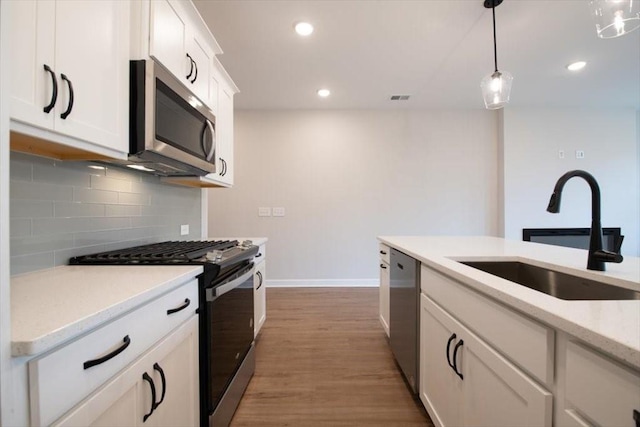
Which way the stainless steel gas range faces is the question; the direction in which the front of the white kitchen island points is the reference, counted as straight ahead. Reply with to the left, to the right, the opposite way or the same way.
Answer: the opposite way

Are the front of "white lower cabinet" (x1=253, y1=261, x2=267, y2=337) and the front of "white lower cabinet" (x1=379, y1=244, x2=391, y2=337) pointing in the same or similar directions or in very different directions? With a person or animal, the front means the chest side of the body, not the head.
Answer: very different directions

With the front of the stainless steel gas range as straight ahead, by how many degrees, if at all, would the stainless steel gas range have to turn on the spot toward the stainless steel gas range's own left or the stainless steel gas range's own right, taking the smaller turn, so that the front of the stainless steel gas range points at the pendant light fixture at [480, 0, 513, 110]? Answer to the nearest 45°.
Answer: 0° — it already faces it

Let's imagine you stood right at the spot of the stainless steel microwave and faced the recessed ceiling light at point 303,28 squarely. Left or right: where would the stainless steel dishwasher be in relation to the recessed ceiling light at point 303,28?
right

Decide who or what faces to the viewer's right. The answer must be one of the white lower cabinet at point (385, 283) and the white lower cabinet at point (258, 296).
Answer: the white lower cabinet at point (258, 296)

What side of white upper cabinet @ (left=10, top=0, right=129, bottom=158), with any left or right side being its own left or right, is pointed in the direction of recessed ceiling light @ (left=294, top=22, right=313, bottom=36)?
left

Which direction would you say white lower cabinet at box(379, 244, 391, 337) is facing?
to the viewer's left

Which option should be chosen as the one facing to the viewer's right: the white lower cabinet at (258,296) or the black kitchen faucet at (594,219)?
the white lower cabinet

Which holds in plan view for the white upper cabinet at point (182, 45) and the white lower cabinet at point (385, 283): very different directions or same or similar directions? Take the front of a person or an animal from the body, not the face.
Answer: very different directions

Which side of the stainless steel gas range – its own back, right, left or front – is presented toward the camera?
right

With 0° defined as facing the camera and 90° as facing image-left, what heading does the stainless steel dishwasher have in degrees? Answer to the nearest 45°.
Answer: approximately 90°
